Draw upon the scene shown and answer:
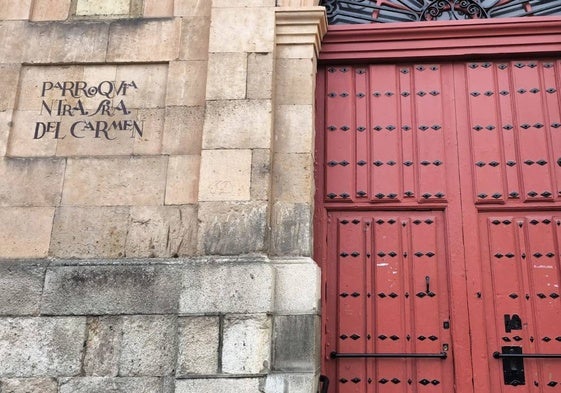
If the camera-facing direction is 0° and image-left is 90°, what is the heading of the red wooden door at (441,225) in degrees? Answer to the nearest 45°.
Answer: approximately 0°
